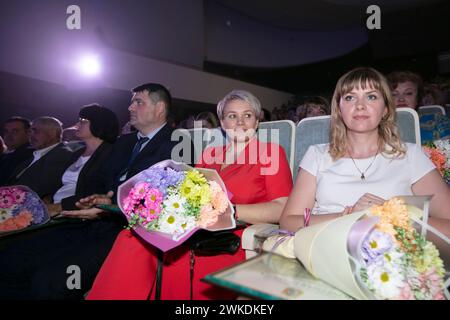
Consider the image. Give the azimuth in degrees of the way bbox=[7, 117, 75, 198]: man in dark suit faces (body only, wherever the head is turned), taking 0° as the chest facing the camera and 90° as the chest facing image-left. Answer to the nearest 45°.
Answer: approximately 45°

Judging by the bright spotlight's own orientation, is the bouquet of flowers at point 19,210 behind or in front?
in front

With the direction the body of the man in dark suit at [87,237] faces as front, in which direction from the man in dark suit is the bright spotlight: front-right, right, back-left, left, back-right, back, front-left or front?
back-right

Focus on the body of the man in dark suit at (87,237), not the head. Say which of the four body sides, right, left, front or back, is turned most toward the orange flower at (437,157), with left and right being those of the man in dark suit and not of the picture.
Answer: left

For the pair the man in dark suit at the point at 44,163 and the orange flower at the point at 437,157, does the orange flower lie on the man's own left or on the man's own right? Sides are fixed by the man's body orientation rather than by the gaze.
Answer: on the man's own left

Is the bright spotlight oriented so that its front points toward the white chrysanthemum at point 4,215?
yes

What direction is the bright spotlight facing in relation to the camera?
toward the camera

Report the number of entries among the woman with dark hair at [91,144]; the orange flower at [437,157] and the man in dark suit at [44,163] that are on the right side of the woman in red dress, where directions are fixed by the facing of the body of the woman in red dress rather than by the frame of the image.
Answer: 2

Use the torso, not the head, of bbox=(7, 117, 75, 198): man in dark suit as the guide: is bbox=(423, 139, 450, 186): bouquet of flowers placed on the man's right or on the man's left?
on the man's left

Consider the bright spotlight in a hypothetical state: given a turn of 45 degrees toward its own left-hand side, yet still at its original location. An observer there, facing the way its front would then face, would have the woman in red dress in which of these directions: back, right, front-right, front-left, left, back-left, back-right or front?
front-right

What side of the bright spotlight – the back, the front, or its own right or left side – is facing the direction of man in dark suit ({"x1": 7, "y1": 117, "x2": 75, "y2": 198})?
front

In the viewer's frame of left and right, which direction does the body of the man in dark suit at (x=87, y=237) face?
facing the viewer and to the left of the viewer
